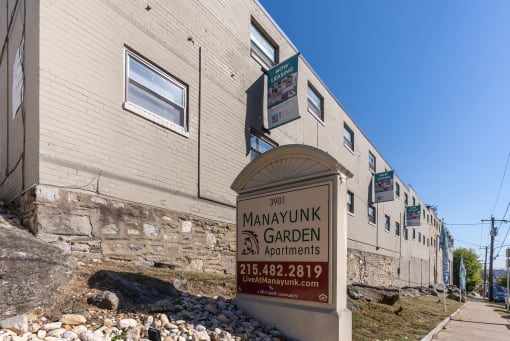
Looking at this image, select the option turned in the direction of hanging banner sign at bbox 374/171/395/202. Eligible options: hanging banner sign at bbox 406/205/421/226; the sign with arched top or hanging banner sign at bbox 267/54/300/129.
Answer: hanging banner sign at bbox 406/205/421/226

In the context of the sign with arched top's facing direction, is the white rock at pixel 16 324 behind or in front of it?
in front

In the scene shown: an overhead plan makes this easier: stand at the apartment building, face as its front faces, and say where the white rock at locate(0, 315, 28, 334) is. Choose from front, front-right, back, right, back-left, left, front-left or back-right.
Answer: front-right

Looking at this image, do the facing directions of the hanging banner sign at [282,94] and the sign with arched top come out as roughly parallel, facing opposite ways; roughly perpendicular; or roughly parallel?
roughly parallel

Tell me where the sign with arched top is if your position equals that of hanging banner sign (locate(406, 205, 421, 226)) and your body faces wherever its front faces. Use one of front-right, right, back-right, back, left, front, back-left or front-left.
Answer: front

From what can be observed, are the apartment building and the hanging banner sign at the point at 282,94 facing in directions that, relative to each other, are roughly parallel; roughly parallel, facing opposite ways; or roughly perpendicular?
roughly perpendicular

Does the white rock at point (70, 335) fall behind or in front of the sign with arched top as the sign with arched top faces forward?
in front

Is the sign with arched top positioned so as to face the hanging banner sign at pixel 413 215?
no

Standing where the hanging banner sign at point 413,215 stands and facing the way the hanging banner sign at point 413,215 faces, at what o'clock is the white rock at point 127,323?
The white rock is roughly at 12 o'clock from the hanging banner sign.

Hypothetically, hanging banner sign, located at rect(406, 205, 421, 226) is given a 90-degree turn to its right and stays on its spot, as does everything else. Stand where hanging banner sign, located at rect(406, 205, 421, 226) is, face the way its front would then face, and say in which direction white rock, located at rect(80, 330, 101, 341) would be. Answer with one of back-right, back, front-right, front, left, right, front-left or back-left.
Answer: left

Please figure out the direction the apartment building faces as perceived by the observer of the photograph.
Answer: facing the viewer and to the right of the viewer

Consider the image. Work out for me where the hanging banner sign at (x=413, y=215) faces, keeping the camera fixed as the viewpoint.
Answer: facing the viewer

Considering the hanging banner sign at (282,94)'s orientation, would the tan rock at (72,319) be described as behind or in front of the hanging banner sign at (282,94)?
in front

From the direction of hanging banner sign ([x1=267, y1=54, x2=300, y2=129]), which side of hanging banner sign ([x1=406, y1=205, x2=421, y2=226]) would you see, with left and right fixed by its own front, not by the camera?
front
